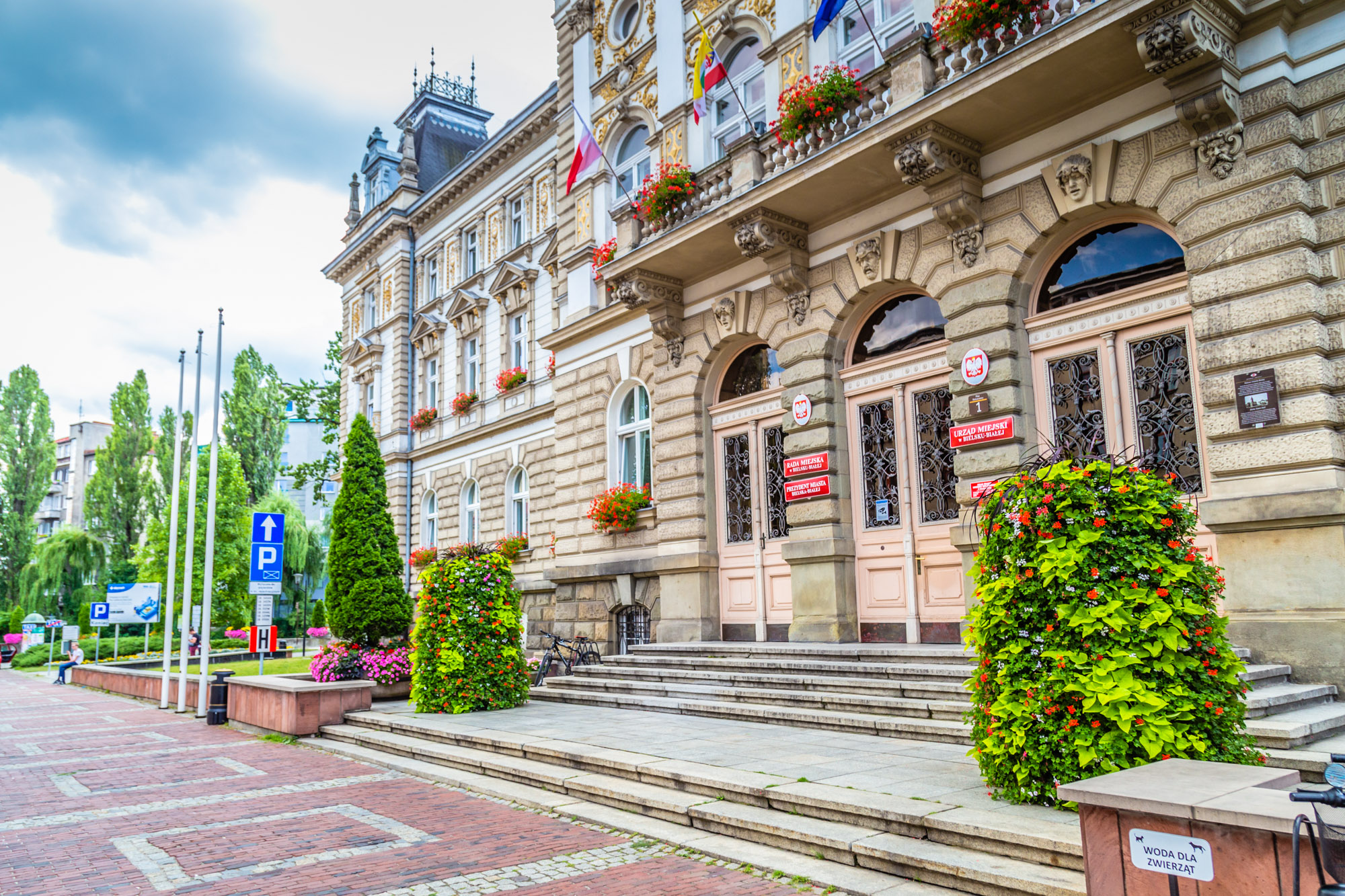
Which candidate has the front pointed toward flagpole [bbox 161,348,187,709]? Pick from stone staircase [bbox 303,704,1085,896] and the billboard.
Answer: the billboard

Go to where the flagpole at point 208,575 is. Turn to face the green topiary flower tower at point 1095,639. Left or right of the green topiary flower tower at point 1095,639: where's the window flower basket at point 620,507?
left

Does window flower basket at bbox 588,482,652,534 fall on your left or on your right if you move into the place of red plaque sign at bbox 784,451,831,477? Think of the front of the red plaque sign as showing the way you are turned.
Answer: on your right

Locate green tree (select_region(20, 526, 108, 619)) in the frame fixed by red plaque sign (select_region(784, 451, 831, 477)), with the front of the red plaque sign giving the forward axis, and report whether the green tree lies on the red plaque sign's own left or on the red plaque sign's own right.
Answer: on the red plaque sign's own right

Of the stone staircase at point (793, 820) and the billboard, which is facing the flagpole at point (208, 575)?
the billboard

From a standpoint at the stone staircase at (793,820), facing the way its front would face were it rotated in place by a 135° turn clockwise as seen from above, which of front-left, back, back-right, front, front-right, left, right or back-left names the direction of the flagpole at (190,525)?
front-left

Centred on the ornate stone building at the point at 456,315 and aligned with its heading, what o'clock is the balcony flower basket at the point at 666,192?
The balcony flower basket is roughly at 10 o'clock from the ornate stone building.

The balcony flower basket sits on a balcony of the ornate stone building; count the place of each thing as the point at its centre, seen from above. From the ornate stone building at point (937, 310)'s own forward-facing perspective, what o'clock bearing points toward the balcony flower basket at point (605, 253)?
The balcony flower basket is roughly at 3 o'clock from the ornate stone building.
